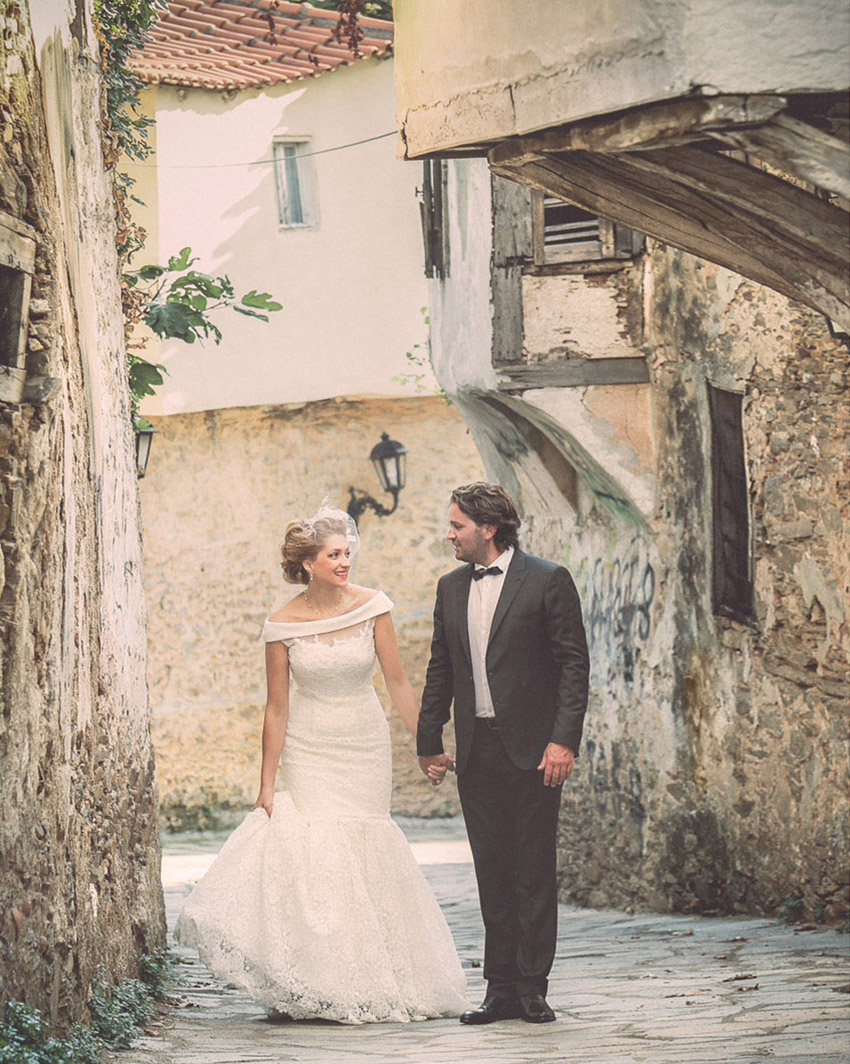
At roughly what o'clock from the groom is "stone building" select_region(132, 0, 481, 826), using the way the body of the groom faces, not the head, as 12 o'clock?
The stone building is roughly at 4 o'clock from the groom.

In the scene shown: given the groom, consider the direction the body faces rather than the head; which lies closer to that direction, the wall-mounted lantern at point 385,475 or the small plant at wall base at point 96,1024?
the small plant at wall base

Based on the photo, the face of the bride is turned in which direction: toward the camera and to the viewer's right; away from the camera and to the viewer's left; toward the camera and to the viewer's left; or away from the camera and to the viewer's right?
toward the camera and to the viewer's right

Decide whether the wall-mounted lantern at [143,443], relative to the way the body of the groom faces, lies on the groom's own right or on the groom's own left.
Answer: on the groom's own right

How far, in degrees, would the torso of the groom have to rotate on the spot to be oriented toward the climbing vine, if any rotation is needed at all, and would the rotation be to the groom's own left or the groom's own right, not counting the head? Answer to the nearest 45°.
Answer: approximately 90° to the groom's own right

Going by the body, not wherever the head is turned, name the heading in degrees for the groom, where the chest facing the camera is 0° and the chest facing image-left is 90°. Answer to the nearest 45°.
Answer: approximately 45°

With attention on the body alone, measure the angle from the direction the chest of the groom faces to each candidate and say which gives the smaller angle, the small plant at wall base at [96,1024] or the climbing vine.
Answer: the small plant at wall base

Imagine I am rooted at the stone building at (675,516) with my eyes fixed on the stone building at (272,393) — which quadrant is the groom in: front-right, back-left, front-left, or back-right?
back-left

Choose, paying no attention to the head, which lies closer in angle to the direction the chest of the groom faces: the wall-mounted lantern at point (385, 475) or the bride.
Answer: the bride

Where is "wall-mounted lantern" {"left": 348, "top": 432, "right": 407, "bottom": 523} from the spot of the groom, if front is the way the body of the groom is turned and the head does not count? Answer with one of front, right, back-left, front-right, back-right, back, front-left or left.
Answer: back-right

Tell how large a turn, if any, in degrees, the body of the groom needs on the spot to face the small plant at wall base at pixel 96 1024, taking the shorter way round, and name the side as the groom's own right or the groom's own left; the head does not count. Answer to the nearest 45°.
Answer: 0° — they already face it

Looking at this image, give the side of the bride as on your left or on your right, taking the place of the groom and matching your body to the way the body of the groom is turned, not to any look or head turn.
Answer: on your right
